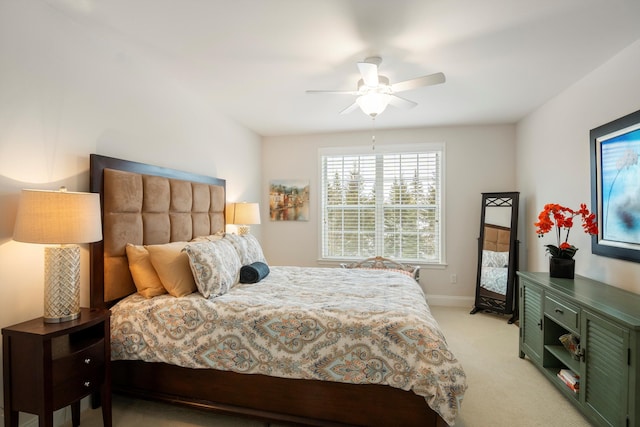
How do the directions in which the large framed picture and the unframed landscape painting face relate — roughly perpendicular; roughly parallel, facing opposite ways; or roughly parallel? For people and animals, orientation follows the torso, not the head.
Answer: roughly perpendicular

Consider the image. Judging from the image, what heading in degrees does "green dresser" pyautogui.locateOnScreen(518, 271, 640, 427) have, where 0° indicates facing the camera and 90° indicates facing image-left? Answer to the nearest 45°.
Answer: approximately 45°

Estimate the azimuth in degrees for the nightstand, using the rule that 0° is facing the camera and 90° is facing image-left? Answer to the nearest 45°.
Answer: approximately 315°

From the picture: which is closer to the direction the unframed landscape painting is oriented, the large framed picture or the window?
the large framed picture

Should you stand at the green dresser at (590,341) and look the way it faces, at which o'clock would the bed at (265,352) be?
The bed is roughly at 12 o'clock from the green dresser.

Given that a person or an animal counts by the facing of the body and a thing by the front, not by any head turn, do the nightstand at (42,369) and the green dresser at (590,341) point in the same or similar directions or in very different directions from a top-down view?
very different directions

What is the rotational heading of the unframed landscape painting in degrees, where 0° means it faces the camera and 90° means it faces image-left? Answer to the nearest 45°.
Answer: approximately 0°

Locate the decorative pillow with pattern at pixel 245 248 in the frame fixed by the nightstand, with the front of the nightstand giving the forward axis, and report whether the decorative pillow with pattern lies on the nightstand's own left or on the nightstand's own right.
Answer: on the nightstand's own left
